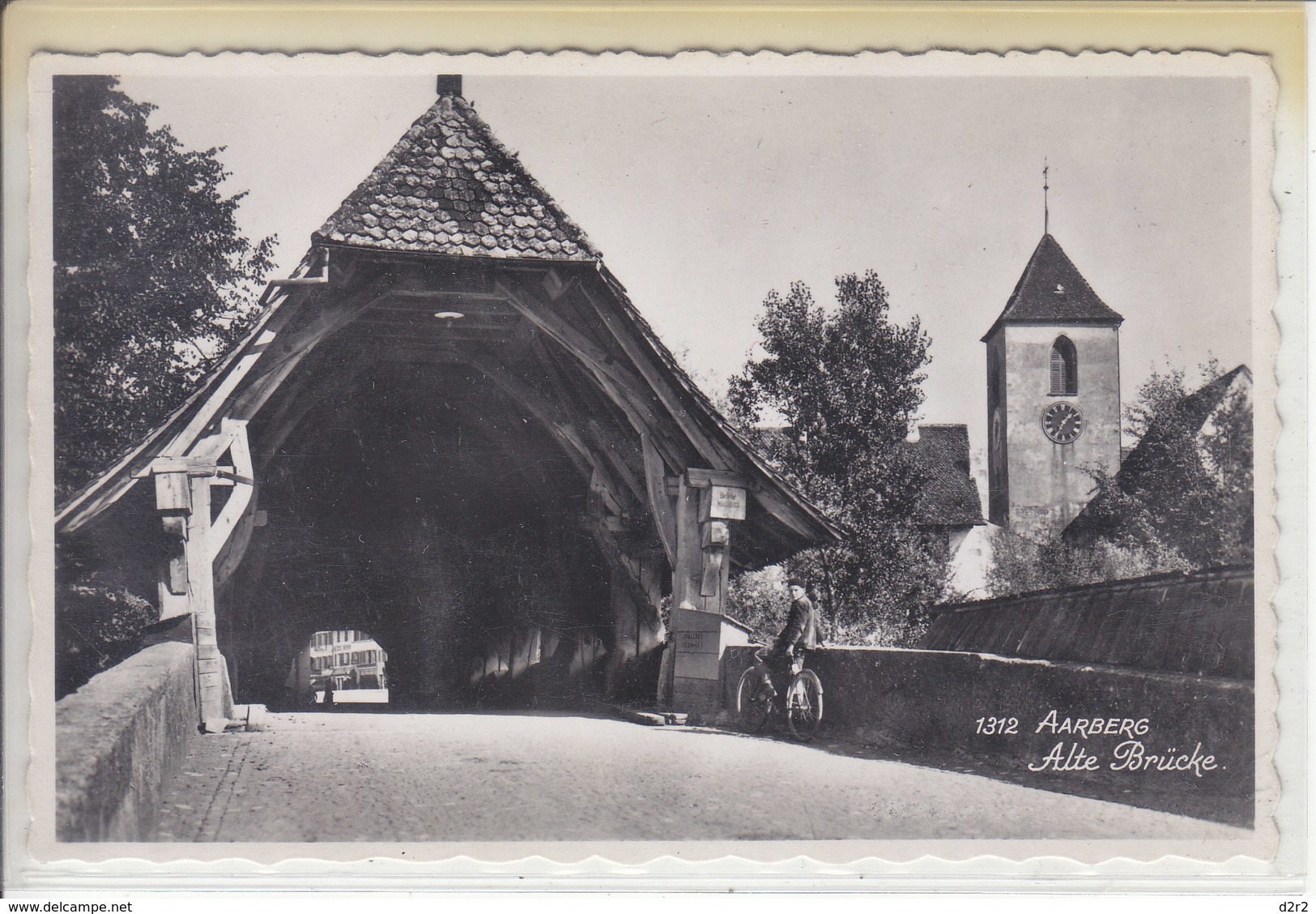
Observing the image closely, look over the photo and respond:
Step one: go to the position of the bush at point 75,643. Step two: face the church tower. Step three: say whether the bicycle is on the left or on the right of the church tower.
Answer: right

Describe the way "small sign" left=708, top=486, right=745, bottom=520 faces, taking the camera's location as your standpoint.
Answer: facing the viewer

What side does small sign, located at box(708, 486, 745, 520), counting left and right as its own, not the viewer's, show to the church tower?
back

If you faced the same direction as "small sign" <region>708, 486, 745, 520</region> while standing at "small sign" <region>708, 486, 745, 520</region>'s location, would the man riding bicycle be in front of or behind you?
in front

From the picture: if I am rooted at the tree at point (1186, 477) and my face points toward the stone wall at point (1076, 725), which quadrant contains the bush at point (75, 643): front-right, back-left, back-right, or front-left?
front-right

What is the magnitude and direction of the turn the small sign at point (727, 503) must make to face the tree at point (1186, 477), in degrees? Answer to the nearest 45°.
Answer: approximately 135° to its left

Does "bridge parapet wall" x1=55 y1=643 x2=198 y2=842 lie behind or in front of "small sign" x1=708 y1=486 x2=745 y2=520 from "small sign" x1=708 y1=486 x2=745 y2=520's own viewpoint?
in front

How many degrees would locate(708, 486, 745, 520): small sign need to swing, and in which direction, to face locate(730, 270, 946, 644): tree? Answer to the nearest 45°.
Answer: approximately 180°
